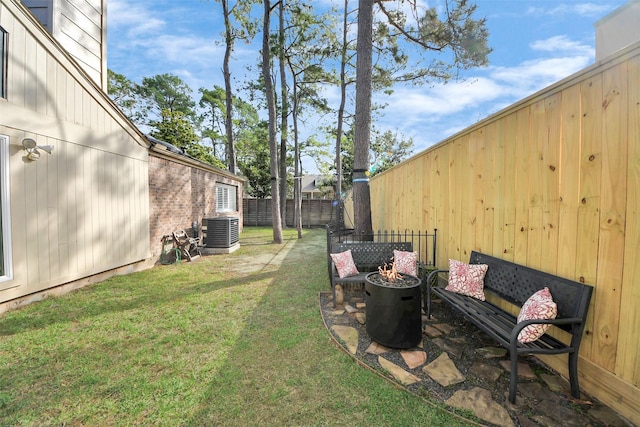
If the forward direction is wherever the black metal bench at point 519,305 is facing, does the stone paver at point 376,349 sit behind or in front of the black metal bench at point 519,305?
in front

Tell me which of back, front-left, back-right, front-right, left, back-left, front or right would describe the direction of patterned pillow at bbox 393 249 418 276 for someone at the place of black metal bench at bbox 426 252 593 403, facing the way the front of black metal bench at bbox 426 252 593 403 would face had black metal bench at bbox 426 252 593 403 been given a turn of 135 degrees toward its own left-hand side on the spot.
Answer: back-left

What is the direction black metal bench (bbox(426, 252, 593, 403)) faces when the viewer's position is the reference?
facing the viewer and to the left of the viewer

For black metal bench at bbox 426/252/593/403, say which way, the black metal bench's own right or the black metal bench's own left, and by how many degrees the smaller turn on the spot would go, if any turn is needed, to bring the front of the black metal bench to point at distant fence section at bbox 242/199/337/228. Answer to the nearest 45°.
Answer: approximately 90° to the black metal bench's own right

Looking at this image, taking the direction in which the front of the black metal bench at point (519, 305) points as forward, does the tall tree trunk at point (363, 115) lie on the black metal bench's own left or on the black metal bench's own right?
on the black metal bench's own right
